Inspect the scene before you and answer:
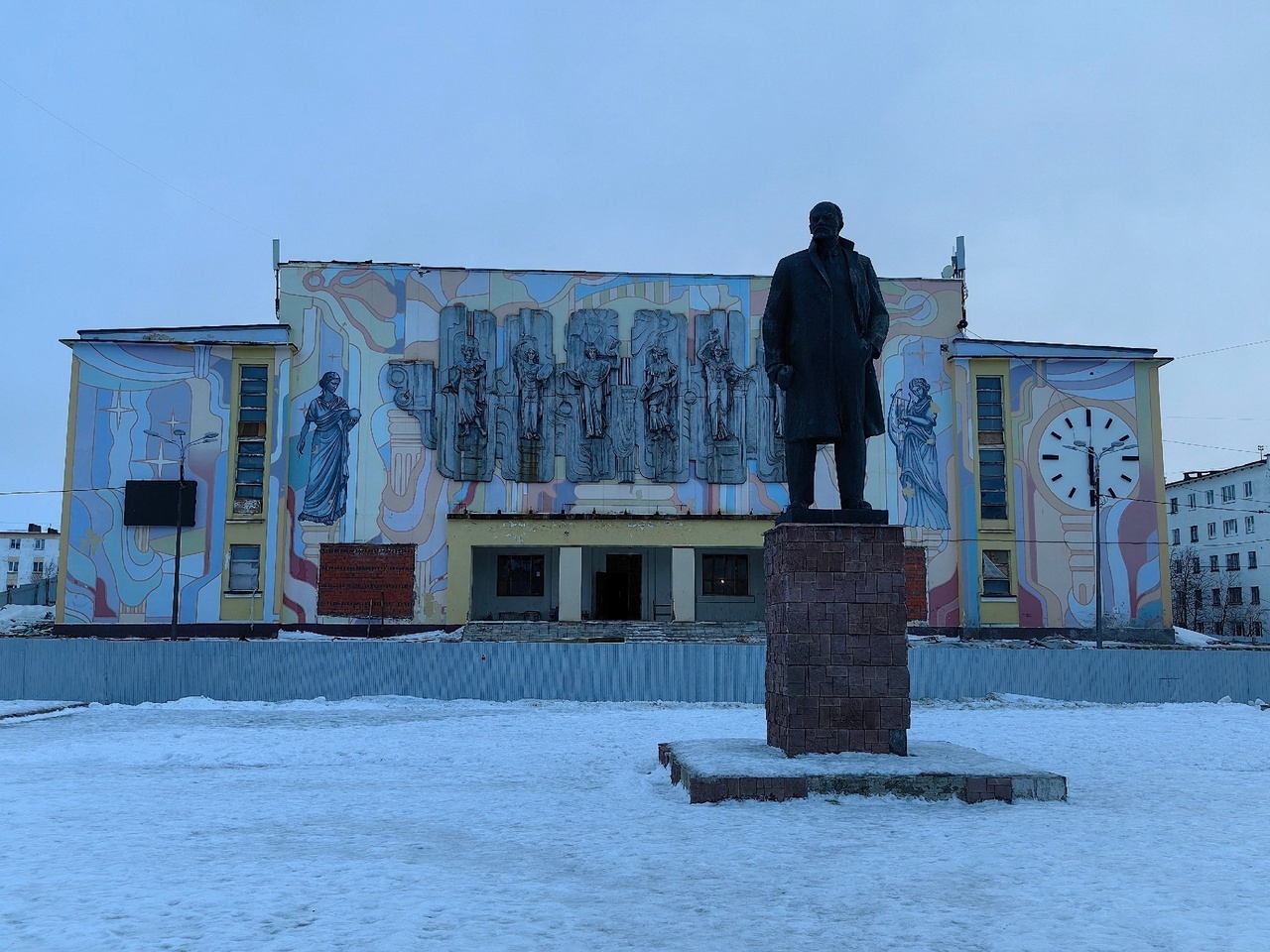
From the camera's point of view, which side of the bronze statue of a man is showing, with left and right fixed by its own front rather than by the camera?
front

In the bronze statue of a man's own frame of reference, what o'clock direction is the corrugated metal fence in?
The corrugated metal fence is roughly at 5 o'clock from the bronze statue of a man.

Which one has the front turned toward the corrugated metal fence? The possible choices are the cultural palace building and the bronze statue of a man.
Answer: the cultural palace building

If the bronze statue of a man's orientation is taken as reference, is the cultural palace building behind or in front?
behind

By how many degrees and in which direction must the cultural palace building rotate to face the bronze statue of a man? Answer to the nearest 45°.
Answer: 0° — it already faces it

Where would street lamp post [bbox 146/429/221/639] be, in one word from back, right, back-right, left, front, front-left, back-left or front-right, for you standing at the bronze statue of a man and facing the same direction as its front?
back-right

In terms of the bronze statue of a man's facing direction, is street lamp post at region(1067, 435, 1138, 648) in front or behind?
behind

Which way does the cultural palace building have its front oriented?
toward the camera

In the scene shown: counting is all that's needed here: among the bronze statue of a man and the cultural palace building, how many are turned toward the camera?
2

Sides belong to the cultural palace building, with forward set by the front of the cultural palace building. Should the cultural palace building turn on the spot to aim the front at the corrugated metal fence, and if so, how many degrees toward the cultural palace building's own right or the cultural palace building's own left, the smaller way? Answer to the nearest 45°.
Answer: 0° — it already faces it

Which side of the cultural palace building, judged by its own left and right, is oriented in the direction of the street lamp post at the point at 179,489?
right
